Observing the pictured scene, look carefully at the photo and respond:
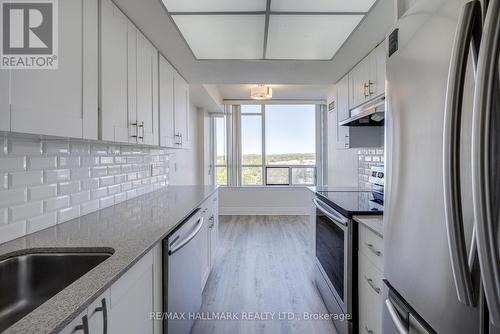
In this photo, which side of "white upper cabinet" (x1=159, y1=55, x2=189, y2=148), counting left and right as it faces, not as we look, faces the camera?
right

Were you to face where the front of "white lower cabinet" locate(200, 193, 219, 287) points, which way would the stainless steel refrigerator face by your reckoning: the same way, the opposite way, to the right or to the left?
the opposite way

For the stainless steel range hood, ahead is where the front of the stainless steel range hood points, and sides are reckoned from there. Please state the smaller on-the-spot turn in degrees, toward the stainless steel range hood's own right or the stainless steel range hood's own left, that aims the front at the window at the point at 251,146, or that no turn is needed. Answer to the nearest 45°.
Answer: approximately 90° to the stainless steel range hood's own right

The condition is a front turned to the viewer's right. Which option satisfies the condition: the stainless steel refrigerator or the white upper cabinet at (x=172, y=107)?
the white upper cabinet

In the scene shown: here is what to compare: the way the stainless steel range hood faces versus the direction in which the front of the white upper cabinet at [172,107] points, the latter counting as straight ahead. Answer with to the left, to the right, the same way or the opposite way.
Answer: the opposite way

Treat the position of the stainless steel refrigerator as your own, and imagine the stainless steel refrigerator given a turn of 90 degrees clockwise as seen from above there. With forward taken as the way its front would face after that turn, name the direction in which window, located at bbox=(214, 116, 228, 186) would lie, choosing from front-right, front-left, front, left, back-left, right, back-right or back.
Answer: front

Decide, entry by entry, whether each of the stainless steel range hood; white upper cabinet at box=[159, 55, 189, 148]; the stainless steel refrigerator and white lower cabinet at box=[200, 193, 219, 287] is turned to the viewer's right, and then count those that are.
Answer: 2

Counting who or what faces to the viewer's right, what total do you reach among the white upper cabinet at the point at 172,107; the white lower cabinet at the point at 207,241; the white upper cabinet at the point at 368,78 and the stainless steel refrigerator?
2

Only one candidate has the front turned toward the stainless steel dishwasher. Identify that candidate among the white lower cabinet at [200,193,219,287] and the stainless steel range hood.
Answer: the stainless steel range hood

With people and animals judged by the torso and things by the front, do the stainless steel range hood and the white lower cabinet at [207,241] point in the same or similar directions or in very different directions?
very different directions

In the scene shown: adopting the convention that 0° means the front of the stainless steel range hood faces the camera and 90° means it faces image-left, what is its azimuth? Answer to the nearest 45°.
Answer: approximately 45°

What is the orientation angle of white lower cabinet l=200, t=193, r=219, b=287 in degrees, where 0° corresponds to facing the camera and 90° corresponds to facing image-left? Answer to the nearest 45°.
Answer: approximately 270°

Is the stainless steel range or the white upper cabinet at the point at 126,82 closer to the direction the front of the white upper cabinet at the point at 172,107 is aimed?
the stainless steel range

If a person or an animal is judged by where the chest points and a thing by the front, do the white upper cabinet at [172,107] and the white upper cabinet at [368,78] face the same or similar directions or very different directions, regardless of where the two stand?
very different directions

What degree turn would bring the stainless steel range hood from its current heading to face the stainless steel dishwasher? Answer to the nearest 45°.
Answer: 0° — it already faces it

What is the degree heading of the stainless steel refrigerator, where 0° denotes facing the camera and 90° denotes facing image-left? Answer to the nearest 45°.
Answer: approximately 45°
